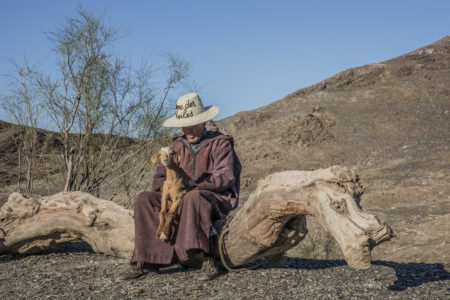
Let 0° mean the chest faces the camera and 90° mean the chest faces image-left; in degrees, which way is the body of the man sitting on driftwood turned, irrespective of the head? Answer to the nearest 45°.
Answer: approximately 45°

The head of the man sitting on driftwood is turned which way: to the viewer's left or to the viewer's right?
to the viewer's left
